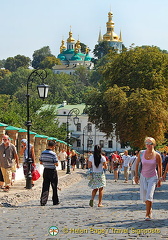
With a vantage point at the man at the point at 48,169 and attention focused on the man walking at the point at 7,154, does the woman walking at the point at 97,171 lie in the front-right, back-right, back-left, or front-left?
back-right

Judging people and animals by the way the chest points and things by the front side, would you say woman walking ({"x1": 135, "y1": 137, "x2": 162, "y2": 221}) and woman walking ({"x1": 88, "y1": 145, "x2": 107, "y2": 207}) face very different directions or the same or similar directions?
very different directions

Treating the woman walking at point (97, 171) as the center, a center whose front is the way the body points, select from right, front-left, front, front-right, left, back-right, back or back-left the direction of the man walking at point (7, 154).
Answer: front-left

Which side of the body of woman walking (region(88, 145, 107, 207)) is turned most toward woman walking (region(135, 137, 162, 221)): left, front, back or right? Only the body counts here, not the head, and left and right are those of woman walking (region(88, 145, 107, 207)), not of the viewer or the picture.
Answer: back

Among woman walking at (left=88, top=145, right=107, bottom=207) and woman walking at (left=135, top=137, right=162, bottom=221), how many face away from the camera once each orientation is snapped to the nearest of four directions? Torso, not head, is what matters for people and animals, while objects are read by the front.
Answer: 1

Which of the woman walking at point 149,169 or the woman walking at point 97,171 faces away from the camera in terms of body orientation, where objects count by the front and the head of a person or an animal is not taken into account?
the woman walking at point 97,171

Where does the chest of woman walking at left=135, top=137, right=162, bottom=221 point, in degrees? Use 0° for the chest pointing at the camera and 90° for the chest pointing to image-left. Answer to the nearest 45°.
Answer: approximately 0°

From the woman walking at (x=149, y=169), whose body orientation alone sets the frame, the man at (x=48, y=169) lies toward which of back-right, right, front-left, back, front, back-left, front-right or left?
back-right

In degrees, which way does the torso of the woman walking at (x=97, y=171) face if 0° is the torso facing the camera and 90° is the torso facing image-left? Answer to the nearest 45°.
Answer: approximately 180°

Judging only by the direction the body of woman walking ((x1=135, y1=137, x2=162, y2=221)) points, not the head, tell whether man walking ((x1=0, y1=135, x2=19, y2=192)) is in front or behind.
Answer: behind

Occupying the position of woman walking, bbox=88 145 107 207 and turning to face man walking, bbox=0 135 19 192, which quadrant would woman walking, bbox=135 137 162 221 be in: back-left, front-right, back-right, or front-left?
back-left
